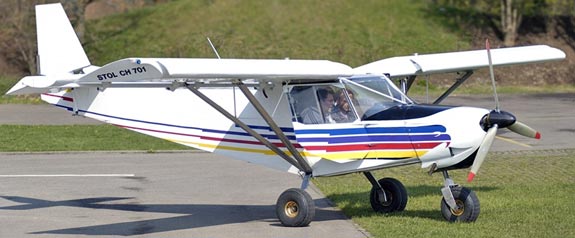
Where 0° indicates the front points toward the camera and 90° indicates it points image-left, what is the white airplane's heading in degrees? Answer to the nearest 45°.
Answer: approximately 315°
